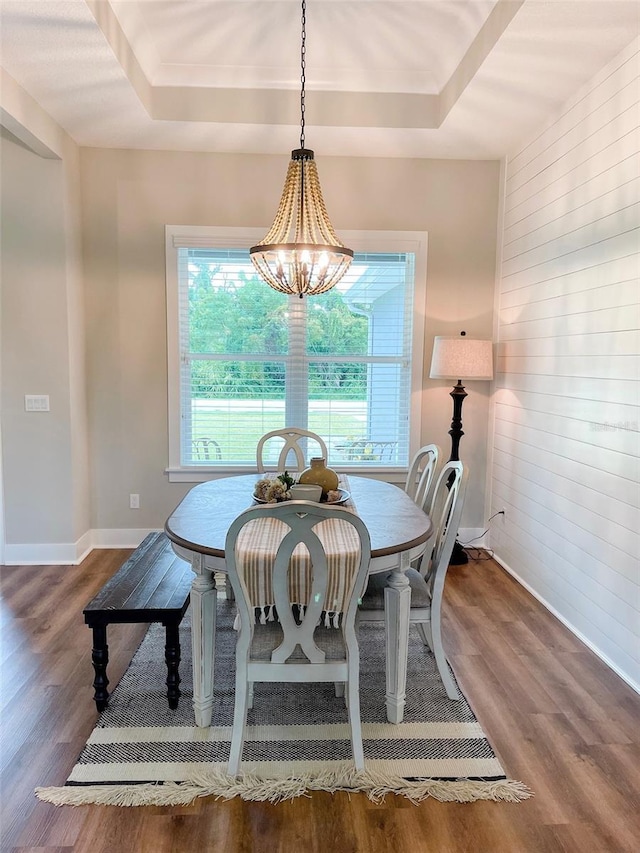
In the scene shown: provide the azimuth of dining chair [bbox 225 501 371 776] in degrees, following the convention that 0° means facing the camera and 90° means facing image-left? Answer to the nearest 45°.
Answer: approximately 180°

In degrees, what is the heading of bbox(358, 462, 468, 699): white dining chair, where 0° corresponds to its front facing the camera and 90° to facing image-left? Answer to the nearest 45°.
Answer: approximately 90°

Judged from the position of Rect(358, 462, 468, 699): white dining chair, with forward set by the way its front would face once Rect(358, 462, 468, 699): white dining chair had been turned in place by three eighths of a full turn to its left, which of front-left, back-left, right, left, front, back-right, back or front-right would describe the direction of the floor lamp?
back-left

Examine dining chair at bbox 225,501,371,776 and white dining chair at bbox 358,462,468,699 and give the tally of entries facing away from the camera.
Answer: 1

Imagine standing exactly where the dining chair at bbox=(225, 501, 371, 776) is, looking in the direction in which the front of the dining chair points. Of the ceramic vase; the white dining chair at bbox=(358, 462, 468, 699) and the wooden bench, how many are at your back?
0

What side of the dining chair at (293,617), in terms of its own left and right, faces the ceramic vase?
front

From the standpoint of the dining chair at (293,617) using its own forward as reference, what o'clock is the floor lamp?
The floor lamp is roughly at 1 o'clock from the dining chair.

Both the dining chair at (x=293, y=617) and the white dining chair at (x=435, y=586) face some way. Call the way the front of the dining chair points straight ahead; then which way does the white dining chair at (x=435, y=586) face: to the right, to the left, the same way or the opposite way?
to the left

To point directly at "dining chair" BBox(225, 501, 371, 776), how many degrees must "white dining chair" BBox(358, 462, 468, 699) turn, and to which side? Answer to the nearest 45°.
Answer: approximately 45° to its left

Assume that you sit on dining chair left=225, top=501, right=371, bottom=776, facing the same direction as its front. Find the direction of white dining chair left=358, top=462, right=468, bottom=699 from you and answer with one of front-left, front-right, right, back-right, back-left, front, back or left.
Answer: front-right
